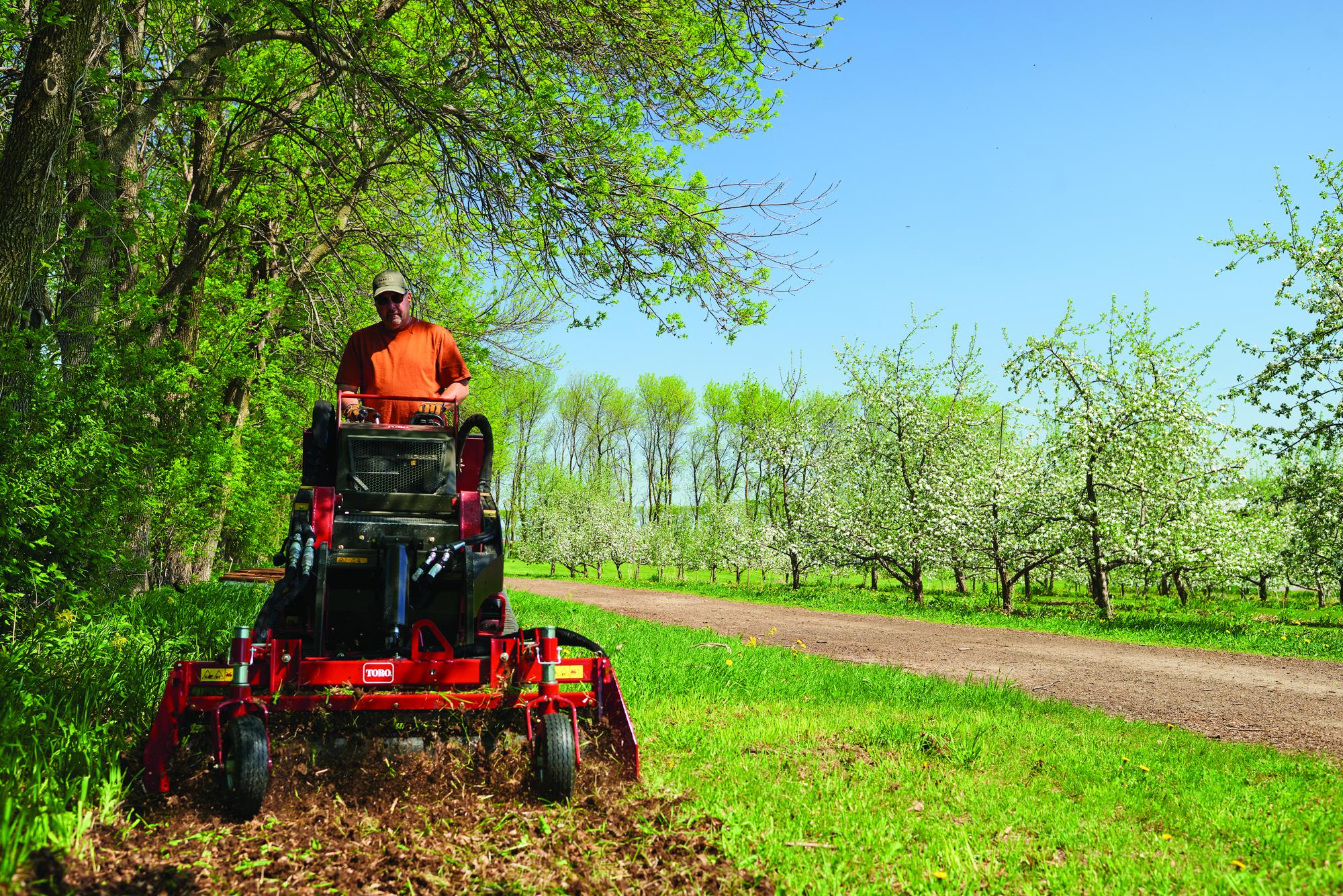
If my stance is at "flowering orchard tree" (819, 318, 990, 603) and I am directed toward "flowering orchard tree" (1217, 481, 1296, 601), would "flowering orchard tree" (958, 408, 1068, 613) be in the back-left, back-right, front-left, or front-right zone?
front-right

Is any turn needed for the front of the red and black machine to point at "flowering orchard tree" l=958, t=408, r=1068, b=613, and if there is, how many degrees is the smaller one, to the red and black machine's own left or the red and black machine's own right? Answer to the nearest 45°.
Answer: approximately 135° to the red and black machine's own left

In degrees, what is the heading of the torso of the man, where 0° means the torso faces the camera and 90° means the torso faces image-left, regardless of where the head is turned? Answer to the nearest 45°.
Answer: approximately 0°

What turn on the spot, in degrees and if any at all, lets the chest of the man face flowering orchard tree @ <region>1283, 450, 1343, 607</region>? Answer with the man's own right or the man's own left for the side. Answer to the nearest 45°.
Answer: approximately 135° to the man's own left

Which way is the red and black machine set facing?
toward the camera

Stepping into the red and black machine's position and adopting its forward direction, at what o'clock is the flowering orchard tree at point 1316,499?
The flowering orchard tree is roughly at 8 o'clock from the red and black machine.
